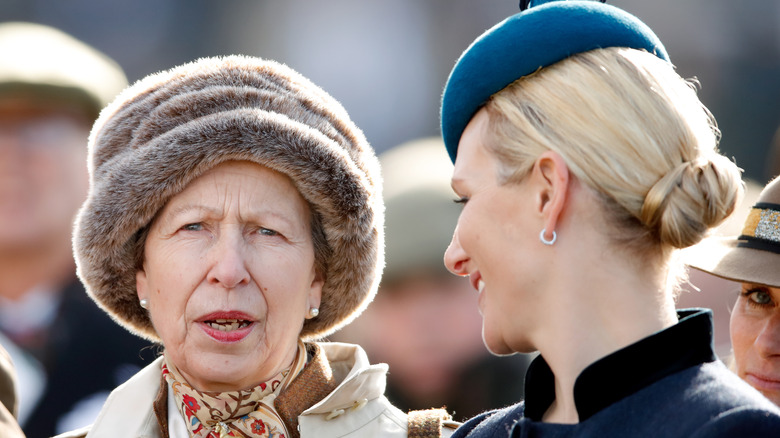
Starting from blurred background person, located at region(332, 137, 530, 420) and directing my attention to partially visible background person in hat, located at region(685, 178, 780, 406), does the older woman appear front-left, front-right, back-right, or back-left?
front-right

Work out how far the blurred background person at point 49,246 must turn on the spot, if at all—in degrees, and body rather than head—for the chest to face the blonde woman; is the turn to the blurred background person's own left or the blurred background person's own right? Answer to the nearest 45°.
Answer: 0° — they already face them

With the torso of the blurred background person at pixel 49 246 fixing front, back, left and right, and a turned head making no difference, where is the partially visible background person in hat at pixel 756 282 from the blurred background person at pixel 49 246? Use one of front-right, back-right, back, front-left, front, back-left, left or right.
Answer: front-left

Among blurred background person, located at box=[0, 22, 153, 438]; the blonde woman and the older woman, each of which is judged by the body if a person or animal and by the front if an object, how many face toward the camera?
2

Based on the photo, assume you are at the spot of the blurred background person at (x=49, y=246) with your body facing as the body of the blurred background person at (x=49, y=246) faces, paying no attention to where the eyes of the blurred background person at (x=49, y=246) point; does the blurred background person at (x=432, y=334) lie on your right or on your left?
on your left

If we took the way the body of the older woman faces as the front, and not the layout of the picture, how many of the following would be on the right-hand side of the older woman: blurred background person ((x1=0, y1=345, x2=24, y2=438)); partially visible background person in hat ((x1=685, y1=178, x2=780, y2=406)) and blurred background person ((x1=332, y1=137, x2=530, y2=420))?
1

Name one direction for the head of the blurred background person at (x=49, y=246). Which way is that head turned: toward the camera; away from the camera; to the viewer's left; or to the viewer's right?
toward the camera

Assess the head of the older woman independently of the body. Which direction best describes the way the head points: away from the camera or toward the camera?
toward the camera

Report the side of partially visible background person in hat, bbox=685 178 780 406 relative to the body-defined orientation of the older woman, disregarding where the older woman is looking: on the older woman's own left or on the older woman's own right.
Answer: on the older woman's own left

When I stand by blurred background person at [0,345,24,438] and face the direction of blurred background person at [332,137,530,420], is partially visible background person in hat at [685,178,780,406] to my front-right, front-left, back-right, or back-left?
front-right

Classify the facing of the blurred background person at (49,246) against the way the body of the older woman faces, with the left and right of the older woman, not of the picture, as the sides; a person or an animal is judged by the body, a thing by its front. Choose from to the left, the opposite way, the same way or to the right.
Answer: the same way

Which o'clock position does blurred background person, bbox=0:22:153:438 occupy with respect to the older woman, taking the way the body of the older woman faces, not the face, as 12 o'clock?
The blurred background person is roughly at 5 o'clock from the older woman.

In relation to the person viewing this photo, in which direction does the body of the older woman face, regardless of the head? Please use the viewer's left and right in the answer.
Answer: facing the viewer

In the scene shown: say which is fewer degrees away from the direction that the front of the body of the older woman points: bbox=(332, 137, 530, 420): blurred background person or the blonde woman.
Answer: the blonde woman

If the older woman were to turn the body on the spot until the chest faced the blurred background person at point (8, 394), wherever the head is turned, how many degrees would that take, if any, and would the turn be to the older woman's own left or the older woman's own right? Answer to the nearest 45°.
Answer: approximately 90° to the older woman's own right

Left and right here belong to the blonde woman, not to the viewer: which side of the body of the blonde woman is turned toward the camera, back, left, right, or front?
left
